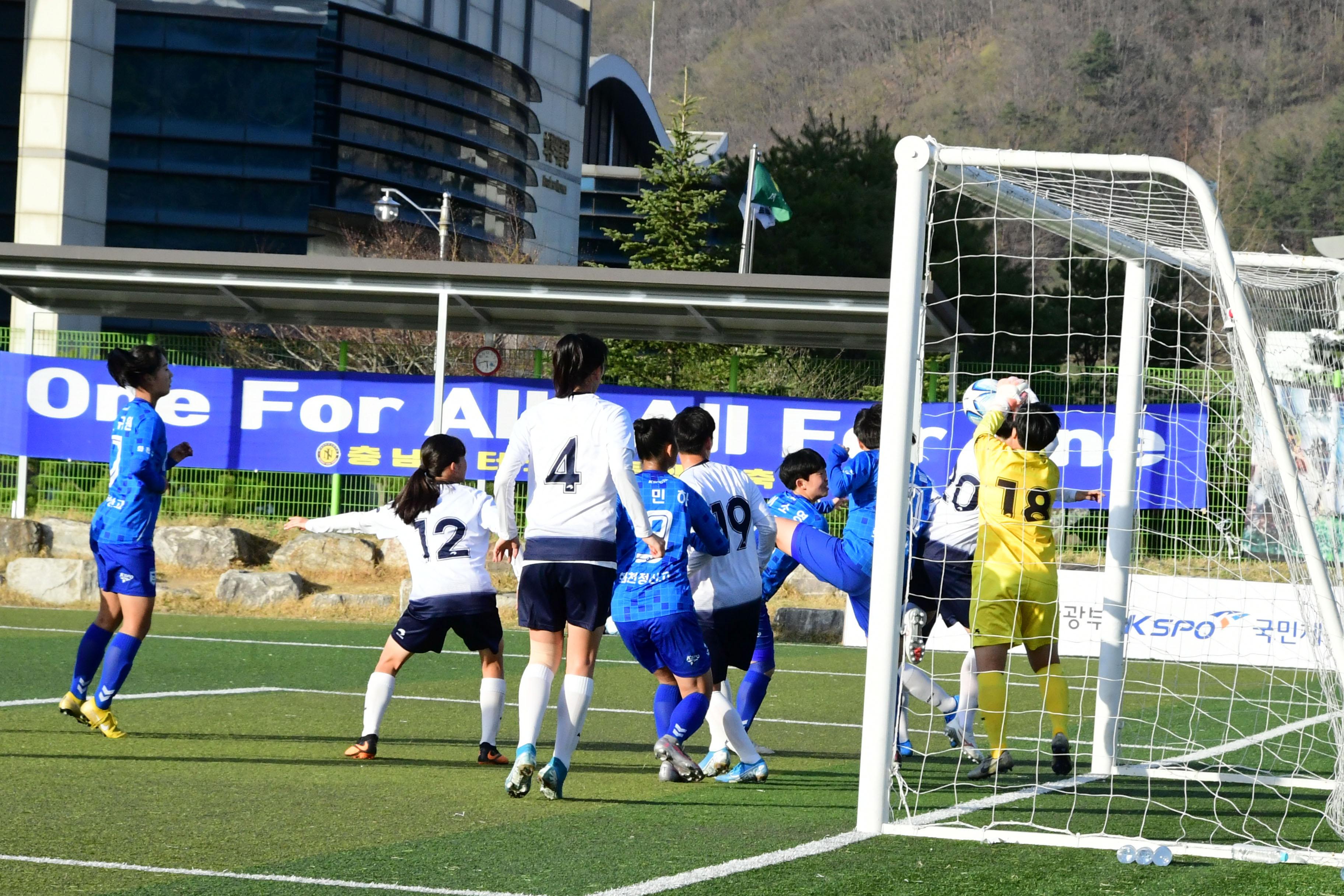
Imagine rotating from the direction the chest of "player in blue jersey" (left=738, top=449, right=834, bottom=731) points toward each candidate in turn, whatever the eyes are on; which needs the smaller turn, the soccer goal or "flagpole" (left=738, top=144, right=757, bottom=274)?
the soccer goal

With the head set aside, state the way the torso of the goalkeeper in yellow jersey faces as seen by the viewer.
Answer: away from the camera

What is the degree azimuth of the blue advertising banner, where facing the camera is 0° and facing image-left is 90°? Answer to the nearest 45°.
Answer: approximately 0°

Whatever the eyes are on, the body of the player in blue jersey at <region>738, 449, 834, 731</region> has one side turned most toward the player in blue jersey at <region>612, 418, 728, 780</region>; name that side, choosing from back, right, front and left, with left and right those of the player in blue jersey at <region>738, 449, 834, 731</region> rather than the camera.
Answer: right

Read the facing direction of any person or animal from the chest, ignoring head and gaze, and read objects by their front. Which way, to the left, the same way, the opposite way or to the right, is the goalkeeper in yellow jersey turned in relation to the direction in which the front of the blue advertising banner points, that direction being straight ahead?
the opposite way

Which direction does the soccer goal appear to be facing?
to the viewer's left

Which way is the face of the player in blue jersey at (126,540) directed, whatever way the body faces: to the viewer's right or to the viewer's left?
to the viewer's right

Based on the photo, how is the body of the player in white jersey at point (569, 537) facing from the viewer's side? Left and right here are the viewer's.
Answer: facing away from the viewer

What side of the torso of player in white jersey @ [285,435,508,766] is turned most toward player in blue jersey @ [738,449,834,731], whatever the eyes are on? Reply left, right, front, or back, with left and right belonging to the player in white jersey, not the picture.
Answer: right

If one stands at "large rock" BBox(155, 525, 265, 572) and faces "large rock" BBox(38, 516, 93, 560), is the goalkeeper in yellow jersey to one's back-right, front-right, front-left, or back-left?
back-left

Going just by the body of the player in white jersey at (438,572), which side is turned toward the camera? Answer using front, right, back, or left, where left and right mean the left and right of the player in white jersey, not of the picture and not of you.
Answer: back
